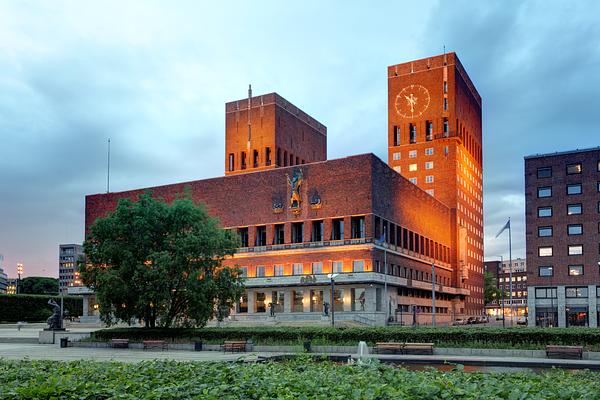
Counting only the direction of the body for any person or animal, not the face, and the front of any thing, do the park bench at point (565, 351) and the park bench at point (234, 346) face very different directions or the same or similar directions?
same or similar directions

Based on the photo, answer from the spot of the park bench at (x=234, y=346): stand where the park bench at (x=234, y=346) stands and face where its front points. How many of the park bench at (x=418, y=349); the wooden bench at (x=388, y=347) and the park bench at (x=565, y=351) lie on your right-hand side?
0

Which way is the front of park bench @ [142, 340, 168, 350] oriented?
toward the camera

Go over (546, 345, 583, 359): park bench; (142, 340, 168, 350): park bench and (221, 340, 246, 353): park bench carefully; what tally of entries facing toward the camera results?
3

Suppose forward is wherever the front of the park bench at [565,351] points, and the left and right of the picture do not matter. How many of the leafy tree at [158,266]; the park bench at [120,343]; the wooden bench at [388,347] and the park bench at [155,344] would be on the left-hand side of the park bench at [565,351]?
0

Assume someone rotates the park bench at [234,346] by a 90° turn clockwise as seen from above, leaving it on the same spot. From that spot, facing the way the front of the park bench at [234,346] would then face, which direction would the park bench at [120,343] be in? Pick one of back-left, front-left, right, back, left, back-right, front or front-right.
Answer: front-right

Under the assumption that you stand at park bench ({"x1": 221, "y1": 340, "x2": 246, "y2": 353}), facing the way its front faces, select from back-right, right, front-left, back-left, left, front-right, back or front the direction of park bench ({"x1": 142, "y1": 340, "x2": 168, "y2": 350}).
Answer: back-right

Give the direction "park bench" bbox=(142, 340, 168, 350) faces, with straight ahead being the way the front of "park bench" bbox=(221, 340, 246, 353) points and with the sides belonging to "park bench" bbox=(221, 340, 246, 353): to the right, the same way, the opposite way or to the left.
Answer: the same way

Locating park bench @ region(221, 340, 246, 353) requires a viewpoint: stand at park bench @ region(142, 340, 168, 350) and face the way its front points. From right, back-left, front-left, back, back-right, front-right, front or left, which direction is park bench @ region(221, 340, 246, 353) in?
front-left

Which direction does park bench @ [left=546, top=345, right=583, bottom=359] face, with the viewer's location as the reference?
facing the viewer
